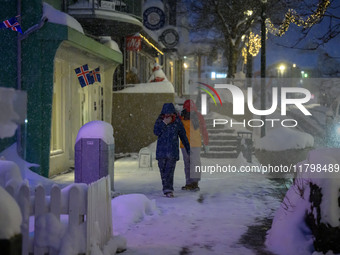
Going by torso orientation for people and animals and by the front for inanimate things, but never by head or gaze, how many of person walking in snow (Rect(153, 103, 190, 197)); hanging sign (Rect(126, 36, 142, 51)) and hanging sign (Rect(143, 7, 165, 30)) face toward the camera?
3

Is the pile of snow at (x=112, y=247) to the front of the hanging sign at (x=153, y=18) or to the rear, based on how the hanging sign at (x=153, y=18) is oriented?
to the front

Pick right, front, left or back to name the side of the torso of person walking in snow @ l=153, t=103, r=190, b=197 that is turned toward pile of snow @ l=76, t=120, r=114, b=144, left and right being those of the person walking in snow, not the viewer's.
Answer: right

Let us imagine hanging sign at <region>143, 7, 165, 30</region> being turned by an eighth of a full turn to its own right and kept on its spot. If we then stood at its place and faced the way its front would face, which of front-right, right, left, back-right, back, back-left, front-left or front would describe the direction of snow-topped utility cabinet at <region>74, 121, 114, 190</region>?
front-left

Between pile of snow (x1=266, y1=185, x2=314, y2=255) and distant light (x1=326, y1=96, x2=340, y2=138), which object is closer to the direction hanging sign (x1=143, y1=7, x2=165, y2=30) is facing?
the pile of snow

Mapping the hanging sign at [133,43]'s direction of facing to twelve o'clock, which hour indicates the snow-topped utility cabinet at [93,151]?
The snow-topped utility cabinet is roughly at 12 o'clock from the hanging sign.

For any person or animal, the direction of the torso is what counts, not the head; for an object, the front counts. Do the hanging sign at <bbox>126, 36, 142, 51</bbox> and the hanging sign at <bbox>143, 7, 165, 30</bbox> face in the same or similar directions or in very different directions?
same or similar directions

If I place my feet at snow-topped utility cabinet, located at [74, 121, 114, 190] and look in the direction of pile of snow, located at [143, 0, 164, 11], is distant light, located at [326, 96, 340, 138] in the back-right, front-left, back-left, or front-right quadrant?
front-right

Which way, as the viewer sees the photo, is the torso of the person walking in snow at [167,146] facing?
toward the camera

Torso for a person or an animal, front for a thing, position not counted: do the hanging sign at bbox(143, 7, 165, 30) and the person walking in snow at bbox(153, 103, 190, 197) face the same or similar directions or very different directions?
same or similar directions

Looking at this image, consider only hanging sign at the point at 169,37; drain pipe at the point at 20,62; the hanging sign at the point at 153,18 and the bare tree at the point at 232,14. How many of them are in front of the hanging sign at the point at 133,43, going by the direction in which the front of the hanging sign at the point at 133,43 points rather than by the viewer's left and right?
1

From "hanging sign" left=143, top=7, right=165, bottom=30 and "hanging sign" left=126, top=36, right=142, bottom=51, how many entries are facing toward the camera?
2

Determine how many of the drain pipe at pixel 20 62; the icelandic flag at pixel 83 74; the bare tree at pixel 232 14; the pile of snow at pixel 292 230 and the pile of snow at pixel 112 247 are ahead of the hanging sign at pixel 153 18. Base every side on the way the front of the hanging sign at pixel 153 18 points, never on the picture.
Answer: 4

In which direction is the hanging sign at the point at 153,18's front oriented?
toward the camera

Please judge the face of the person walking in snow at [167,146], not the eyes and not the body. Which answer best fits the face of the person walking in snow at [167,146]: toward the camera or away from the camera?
toward the camera
